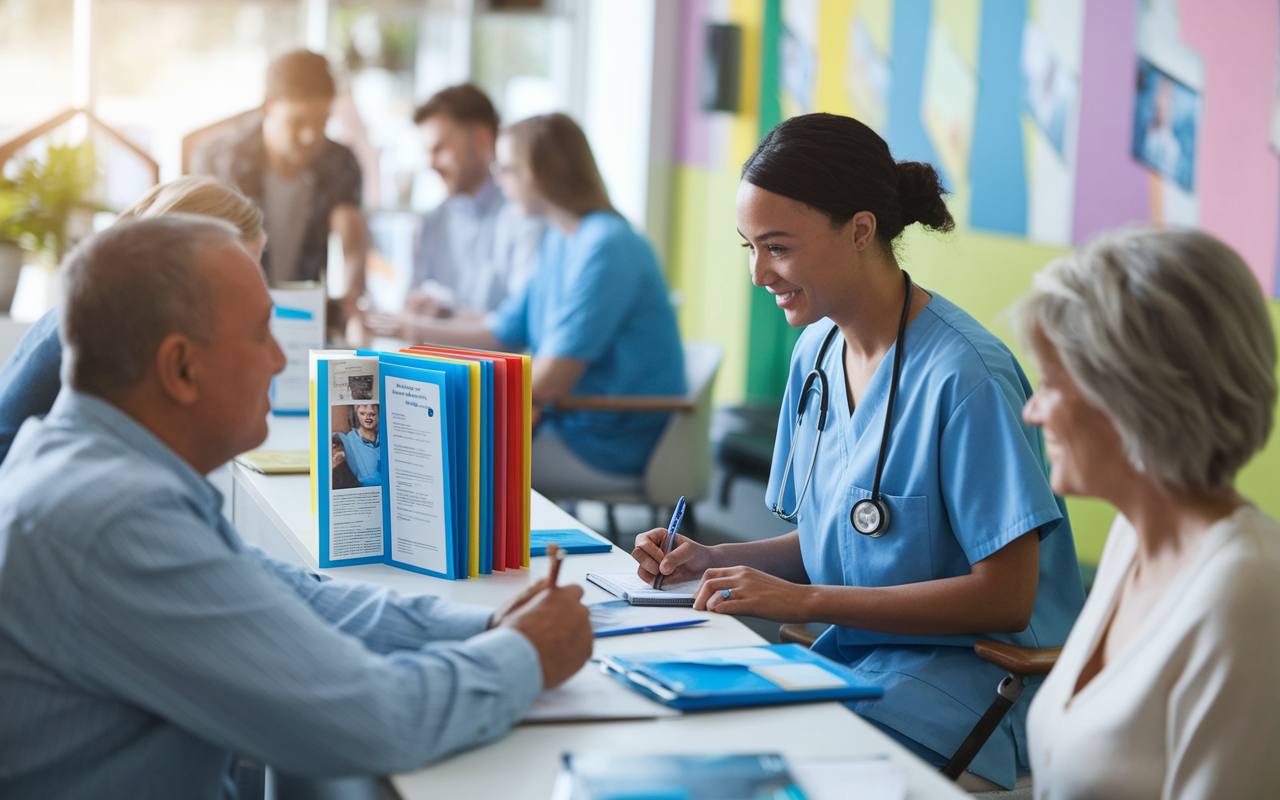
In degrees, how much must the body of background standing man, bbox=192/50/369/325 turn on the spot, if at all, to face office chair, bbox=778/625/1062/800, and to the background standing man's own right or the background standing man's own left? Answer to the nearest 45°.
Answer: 0° — they already face it

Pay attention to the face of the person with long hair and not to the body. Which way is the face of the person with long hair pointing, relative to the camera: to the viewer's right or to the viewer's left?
to the viewer's left

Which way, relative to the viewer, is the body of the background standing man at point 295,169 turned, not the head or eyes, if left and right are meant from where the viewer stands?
facing the viewer

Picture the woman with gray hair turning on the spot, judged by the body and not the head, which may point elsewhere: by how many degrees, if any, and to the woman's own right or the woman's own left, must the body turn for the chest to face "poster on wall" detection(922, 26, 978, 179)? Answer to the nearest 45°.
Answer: approximately 90° to the woman's own right

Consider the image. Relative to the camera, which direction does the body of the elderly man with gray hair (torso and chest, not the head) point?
to the viewer's right

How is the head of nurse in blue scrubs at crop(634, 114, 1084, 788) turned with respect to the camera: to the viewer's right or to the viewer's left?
to the viewer's left

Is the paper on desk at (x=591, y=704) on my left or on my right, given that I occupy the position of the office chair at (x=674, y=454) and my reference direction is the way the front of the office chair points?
on my left

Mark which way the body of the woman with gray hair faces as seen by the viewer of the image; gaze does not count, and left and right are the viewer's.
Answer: facing to the left of the viewer

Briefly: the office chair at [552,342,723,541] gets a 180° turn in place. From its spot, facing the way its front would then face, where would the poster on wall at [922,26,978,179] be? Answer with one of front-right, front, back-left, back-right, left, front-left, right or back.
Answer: front-left

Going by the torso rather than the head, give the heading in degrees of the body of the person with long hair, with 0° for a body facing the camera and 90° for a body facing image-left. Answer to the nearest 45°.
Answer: approximately 90°

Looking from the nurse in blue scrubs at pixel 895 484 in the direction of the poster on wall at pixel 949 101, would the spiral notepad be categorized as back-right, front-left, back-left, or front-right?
back-left

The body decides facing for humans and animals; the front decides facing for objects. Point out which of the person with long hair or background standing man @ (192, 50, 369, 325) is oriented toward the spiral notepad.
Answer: the background standing man

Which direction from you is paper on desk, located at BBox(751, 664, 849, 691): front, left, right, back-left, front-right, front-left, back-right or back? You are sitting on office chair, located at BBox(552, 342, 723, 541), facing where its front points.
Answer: left

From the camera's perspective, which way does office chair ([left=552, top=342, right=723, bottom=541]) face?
to the viewer's left
